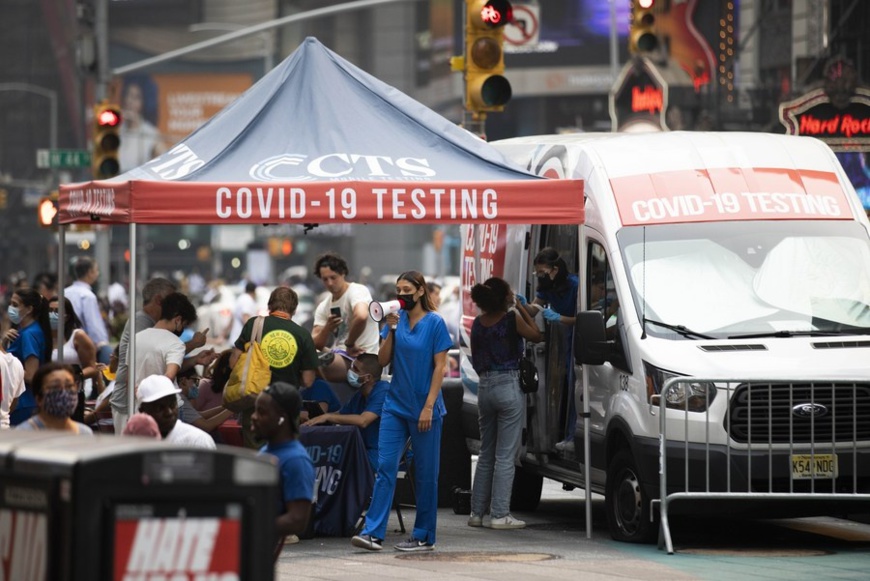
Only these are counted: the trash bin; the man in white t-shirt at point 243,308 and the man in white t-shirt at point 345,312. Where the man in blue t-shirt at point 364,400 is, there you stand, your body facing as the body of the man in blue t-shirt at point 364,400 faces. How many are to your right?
2

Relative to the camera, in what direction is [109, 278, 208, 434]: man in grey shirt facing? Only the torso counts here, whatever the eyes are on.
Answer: to the viewer's right

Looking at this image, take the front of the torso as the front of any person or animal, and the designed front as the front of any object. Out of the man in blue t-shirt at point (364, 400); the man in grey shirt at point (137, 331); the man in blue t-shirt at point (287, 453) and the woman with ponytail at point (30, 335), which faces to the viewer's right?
the man in grey shirt

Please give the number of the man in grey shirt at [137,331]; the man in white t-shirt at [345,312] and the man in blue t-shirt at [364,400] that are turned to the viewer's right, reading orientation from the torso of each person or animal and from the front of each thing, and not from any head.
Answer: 1

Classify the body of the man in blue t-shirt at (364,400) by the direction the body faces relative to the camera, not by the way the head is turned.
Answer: to the viewer's left

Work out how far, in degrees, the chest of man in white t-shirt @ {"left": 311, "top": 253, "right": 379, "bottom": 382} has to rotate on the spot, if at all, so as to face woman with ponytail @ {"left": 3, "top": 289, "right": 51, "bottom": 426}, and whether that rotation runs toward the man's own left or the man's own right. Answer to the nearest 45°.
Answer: approximately 45° to the man's own right

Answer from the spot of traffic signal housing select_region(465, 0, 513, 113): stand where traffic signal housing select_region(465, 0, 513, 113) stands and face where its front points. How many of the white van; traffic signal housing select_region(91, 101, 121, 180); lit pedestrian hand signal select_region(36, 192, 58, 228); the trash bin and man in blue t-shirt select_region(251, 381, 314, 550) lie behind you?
2
